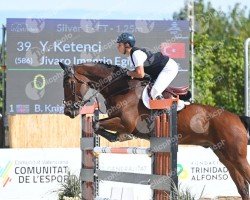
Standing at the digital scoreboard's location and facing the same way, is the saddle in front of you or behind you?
in front

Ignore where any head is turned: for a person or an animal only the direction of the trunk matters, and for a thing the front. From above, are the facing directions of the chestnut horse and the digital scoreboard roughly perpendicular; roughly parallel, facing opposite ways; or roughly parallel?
roughly perpendicular

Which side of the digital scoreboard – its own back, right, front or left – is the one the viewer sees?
front

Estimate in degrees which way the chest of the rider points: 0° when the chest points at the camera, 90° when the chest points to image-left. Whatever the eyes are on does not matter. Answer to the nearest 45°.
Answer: approximately 90°

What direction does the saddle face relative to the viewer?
to the viewer's left

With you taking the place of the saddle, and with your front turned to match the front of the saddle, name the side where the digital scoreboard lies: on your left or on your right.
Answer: on your right

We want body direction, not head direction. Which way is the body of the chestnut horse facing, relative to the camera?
to the viewer's left
